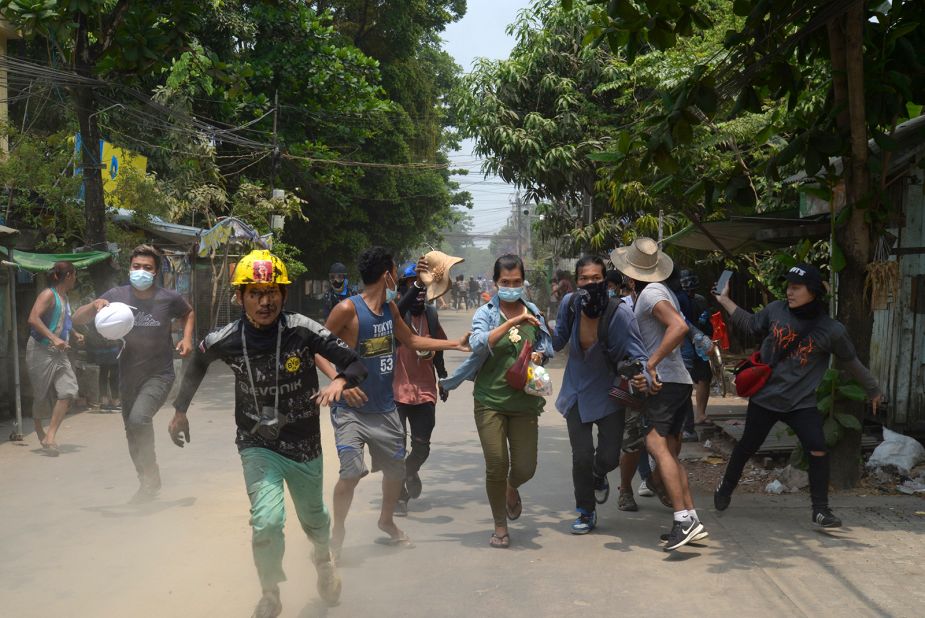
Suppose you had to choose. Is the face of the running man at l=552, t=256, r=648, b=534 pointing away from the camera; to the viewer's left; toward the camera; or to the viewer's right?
toward the camera

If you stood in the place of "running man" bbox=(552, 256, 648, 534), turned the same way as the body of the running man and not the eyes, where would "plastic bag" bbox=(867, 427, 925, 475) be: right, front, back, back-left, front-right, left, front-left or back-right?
back-left

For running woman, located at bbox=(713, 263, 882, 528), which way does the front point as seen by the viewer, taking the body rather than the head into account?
toward the camera

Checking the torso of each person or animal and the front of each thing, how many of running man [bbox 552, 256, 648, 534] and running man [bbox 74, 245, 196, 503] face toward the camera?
2

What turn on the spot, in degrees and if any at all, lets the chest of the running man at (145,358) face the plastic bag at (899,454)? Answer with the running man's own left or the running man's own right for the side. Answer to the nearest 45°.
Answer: approximately 90° to the running man's own left

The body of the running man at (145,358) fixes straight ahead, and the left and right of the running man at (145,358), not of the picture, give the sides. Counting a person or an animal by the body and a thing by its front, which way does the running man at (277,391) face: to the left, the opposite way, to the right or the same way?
the same way

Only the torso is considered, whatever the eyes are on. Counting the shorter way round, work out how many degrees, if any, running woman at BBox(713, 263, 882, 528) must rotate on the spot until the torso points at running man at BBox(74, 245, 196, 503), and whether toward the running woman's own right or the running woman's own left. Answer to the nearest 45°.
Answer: approximately 90° to the running woman's own right

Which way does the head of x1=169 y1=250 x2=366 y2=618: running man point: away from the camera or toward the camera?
toward the camera

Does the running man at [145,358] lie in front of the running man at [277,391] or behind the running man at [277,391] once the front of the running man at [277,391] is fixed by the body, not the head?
behind

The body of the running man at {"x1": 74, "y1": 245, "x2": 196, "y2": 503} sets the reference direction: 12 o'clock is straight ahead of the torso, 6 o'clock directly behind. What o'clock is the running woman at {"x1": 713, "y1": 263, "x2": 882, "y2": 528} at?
The running woman is roughly at 10 o'clock from the running man.

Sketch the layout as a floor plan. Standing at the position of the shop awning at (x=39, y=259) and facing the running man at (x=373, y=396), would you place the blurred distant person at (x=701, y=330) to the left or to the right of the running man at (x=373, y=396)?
left

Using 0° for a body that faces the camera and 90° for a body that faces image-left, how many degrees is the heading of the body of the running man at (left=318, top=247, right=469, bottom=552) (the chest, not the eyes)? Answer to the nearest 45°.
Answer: approximately 315°

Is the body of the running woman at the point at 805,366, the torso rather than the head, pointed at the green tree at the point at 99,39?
no

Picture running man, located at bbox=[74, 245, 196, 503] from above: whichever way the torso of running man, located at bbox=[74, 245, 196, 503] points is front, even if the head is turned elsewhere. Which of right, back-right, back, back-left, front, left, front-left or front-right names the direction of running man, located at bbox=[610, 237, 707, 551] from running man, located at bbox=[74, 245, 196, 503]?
front-left

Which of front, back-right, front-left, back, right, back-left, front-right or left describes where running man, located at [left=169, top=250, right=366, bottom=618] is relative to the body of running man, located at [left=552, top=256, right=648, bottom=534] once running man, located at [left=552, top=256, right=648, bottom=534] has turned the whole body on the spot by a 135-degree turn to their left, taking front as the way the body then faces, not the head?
back

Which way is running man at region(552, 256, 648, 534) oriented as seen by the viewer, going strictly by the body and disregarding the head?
toward the camera
